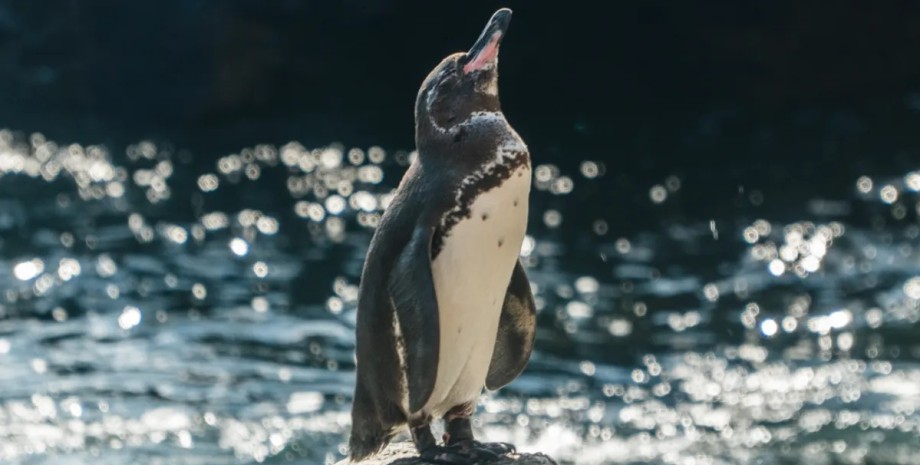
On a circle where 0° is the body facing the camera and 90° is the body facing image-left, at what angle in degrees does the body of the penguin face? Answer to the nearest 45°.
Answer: approximately 315°
